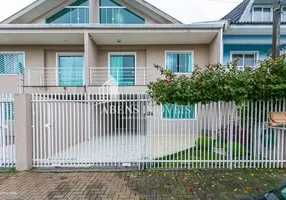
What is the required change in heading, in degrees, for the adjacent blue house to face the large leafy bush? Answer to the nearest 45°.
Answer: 0° — it already faces it

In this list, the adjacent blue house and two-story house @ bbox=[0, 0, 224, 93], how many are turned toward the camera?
2

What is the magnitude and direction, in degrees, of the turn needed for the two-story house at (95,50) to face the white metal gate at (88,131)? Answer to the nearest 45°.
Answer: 0° — it already faces it

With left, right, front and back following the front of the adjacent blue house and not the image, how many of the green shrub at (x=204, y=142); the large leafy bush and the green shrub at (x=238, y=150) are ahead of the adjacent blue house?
3

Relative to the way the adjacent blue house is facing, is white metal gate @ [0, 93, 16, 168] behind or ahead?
ahead

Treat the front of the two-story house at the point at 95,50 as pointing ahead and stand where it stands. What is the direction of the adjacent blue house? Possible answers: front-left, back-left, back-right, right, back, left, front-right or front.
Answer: left

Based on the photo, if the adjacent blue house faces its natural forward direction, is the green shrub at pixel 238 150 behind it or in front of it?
in front

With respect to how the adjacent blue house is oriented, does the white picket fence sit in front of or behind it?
in front

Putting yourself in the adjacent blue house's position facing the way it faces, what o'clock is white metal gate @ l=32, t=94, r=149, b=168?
The white metal gate is roughly at 1 o'clock from the adjacent blue house.
